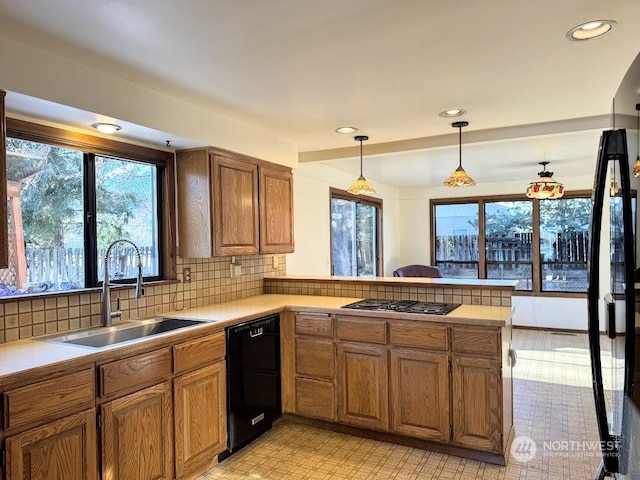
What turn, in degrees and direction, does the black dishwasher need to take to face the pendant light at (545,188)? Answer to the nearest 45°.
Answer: approximately 90° to its left

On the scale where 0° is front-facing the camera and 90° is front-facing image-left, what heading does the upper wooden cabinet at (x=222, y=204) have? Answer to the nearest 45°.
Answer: approximately 315°

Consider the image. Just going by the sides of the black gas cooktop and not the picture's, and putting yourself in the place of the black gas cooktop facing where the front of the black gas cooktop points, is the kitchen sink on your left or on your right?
on your right

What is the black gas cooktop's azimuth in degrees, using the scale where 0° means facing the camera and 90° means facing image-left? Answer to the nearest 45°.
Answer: approximately 0°
